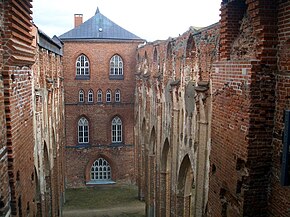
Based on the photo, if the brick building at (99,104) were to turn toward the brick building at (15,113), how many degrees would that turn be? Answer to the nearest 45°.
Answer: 0° — it already faces it

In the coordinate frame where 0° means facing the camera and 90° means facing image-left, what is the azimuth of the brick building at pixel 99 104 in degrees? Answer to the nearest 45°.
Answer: approximately 0°

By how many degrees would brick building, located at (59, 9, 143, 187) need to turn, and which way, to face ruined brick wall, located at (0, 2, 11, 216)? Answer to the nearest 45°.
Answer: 0° — it already faces it

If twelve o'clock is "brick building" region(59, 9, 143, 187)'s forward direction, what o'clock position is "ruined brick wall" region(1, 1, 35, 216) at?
The ruined brick wall is roughly at 12 o'clock from the brick building.
